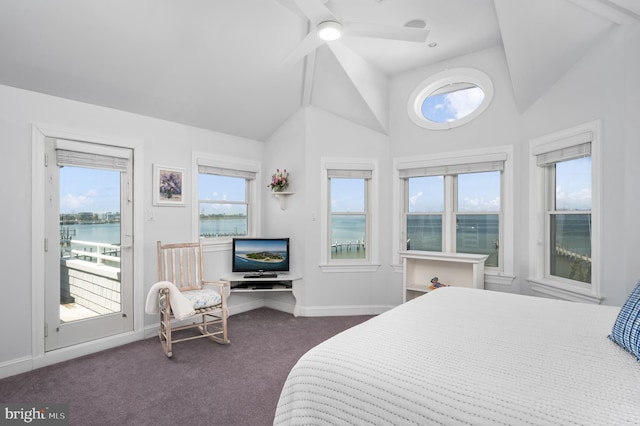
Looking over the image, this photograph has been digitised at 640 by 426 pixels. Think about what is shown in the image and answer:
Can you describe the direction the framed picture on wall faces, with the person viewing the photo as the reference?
facing the viewer and to the right of the viewer

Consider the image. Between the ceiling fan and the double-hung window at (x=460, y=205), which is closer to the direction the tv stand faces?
the ceiling fan

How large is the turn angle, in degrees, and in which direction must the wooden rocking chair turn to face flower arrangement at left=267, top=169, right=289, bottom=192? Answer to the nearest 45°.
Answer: approximately 90° to its left

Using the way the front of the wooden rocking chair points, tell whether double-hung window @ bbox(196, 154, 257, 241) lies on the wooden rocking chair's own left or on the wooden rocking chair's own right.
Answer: on the wooden rocking chair's own left

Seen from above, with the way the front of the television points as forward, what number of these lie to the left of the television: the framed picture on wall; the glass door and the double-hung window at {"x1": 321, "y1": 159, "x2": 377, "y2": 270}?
1

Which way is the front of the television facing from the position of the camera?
facing the viewer

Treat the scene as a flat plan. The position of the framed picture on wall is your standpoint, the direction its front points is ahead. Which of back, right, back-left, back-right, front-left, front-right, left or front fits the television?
front-left

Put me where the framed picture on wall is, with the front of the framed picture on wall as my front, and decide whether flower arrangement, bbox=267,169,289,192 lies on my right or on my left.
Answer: on my left

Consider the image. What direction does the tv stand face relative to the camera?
toward the camera

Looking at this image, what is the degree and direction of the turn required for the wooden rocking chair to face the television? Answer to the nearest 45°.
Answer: approximately 90° to its left

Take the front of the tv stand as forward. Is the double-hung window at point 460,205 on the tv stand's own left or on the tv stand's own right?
on the tv stand's own left
